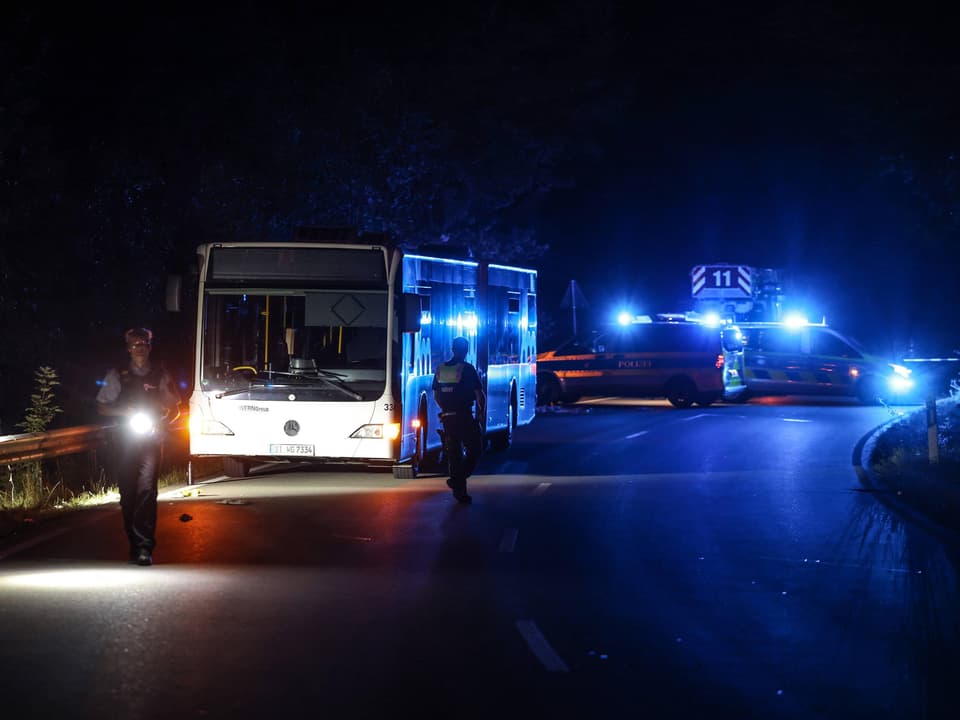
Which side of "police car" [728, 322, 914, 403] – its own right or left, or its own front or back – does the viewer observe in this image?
right

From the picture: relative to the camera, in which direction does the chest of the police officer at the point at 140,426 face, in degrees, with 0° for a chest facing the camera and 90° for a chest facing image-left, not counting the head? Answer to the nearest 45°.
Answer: approximately 0°

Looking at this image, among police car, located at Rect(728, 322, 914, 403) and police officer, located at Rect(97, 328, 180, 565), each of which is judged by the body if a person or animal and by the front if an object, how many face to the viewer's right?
1

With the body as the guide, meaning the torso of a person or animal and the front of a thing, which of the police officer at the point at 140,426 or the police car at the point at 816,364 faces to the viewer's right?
the police car

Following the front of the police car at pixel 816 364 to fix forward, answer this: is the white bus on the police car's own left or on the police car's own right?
on the police car's own right
